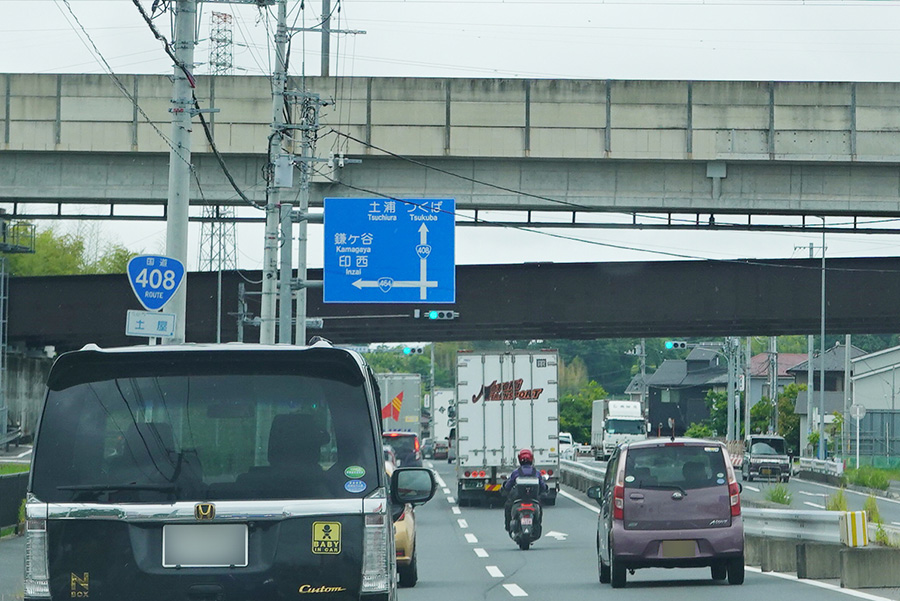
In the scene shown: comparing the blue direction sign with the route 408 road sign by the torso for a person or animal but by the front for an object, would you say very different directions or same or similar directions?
same or similar directions

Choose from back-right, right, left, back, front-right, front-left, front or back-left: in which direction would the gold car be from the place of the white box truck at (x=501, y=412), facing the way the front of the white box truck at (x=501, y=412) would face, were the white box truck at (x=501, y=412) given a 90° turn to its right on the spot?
right

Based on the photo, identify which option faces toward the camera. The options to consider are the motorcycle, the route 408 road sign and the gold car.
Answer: the route 408 road sign

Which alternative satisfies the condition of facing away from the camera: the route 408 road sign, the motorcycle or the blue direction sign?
the motorcycle

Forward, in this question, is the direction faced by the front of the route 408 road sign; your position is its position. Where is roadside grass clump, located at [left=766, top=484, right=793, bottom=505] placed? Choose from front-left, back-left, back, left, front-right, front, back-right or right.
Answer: back-left

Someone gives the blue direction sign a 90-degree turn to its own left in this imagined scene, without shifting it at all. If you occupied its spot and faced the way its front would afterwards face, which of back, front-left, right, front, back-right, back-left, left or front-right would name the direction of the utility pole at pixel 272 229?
back-right

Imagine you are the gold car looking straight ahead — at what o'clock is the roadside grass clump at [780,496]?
The roadside grass clump is roughly at 1 o'clock from the gold car.

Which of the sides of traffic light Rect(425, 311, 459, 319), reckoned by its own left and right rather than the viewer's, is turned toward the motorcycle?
front

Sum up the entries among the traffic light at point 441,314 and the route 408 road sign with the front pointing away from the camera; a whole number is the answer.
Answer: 0

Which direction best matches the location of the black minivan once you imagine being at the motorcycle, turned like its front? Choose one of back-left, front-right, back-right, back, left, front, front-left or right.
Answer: back

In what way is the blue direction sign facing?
toward the camera

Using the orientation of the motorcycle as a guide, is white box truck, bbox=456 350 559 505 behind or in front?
in front

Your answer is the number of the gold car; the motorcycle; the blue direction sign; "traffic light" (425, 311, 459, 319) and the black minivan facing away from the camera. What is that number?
3

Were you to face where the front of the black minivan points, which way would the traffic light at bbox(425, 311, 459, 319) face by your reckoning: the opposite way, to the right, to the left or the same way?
the opposite way

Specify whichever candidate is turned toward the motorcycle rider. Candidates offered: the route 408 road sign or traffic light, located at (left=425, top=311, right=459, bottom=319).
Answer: the traffic light

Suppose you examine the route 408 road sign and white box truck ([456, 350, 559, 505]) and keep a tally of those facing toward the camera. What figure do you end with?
1

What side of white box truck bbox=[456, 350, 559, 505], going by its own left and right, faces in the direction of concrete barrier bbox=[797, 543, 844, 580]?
back

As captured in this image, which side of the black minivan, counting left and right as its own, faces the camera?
back

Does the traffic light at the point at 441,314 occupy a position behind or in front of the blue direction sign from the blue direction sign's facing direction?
behind

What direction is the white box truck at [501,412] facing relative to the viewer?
away from the camera

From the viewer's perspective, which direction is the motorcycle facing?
away from the camera

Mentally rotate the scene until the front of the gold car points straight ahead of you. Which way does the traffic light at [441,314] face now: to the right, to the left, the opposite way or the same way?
the opposite way

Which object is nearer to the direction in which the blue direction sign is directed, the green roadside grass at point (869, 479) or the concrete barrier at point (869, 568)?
the concrete barrier

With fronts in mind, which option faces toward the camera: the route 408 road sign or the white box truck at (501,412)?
the route 408 road sign

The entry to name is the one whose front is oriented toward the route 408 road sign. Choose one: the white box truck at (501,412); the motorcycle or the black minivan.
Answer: the black minivan
